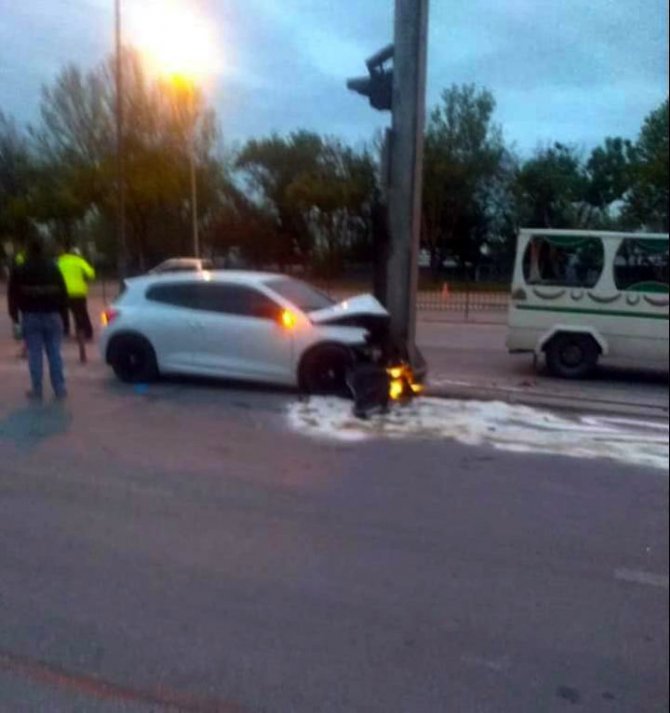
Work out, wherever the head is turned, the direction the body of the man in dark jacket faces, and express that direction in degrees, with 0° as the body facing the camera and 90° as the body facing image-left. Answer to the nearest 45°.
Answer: approximately 180°

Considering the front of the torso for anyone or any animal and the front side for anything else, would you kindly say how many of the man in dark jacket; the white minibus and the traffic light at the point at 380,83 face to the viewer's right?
1

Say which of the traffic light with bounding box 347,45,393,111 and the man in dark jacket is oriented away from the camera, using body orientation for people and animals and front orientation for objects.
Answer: the man in dark jacket

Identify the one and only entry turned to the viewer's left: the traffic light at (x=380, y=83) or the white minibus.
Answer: the traffic light

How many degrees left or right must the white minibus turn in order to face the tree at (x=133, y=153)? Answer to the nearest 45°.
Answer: approximately 180°

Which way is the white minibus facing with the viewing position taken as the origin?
facing to the right of the viewer
